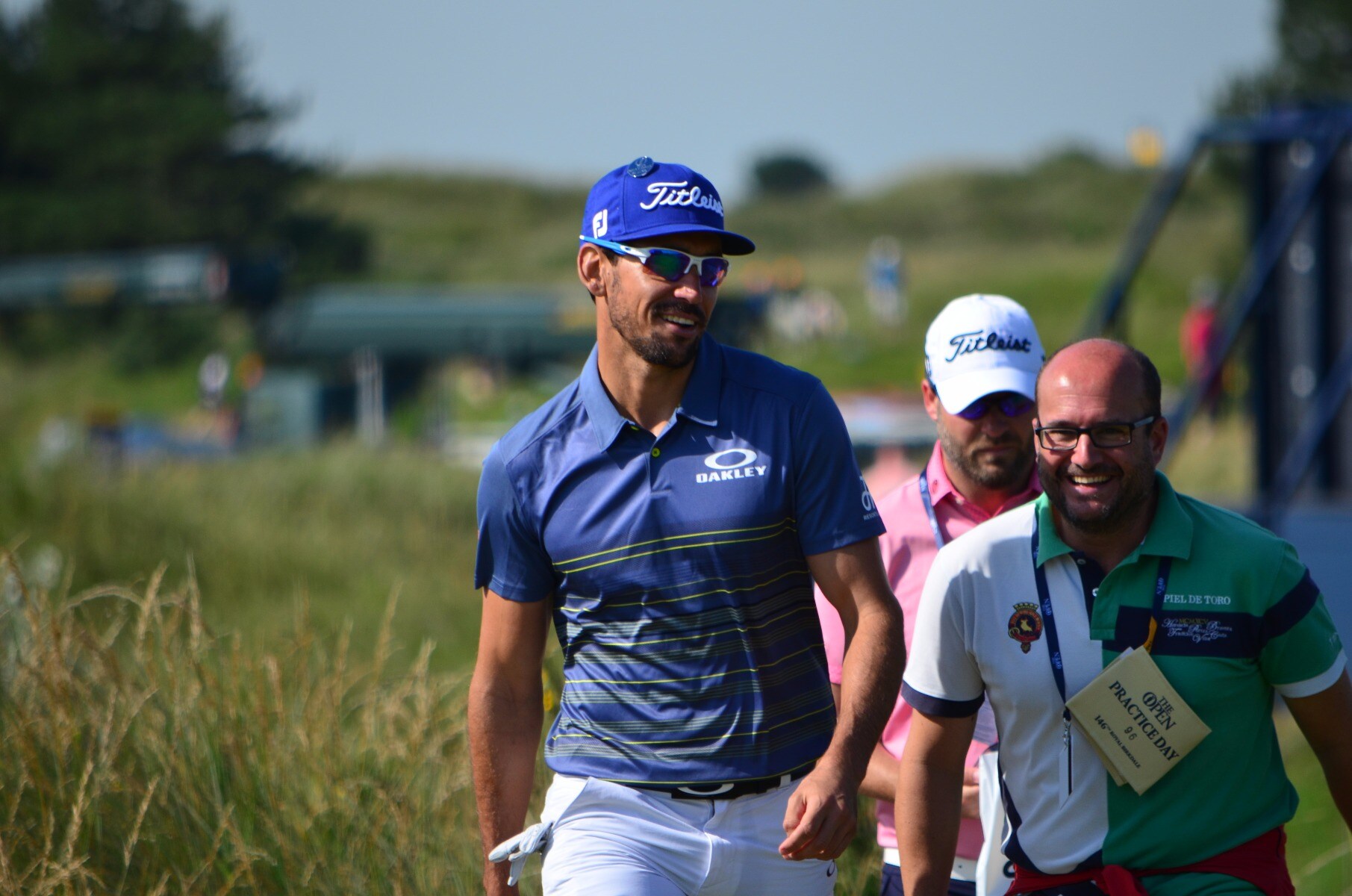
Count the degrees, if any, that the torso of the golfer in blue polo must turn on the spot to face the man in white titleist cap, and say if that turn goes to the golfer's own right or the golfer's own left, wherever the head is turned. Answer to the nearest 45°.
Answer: approximately 135° to the golfer's own left

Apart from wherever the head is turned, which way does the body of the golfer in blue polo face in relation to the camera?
toward the camera
